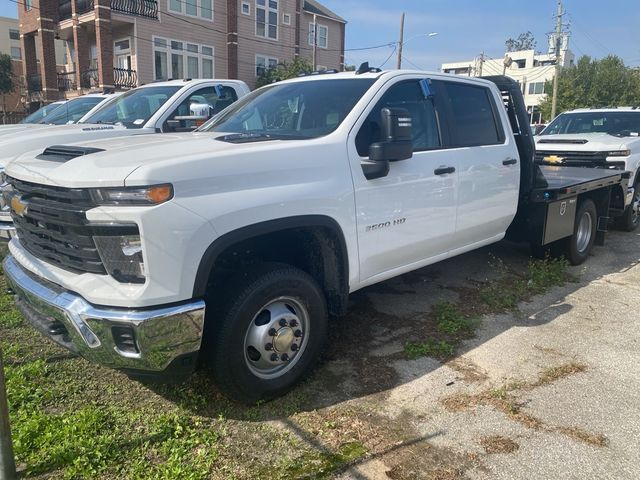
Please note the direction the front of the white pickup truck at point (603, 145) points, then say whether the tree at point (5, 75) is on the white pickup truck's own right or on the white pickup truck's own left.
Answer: on the white pickup truck's own right

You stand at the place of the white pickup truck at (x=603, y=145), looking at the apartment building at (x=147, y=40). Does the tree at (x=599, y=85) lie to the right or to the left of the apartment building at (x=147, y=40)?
right

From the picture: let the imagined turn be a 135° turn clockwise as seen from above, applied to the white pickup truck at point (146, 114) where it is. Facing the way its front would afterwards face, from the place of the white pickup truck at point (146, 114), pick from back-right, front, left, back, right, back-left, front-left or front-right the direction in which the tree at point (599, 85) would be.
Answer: front-right

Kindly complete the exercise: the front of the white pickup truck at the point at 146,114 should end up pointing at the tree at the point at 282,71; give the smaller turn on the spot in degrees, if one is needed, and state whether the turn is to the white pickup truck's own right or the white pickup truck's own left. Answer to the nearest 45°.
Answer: approximately 135° to the white pickup truck's own right

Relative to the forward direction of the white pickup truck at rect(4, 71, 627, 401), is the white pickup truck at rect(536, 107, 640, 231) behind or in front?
behind

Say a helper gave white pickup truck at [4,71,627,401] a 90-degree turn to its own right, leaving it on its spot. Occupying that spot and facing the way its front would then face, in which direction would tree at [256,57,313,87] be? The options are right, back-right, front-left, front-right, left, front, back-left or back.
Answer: front-right

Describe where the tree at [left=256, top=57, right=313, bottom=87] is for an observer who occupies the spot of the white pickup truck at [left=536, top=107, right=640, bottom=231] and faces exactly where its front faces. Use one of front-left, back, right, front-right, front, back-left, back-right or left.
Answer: right

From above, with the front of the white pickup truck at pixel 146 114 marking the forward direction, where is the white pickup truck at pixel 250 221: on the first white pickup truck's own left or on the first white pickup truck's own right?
on the first white pickup truck's own left

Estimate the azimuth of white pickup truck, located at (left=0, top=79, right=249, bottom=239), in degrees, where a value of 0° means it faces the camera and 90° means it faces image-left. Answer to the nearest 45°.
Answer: approximately 45°

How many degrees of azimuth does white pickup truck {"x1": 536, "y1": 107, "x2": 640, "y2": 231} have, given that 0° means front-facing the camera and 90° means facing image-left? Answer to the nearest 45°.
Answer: approximately 45°
